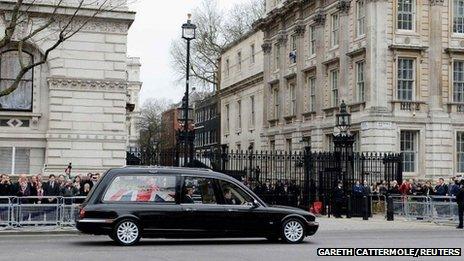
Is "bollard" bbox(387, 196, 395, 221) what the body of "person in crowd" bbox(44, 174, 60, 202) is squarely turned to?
no

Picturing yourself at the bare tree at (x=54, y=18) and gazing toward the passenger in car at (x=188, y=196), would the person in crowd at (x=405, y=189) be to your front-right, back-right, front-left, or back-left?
front-left

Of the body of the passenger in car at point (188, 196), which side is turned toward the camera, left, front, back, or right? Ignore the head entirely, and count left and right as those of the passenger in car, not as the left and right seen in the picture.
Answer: right

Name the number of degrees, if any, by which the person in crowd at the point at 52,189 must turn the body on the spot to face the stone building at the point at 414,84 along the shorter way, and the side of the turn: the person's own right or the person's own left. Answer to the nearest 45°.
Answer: approximately 135° to the person's own left

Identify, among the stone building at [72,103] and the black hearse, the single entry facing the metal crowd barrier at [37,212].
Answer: the stone building

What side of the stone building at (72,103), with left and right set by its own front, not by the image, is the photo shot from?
front

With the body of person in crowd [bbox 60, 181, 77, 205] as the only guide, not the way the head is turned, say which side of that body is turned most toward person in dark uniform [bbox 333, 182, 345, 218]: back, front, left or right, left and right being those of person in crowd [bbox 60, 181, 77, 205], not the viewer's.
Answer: left

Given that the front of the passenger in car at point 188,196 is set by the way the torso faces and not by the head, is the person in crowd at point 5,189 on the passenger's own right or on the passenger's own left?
on the passenger's own left

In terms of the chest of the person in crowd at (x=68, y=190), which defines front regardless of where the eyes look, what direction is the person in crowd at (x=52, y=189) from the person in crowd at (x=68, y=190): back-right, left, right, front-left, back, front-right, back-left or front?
back-right

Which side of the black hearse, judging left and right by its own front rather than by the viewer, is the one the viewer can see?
right

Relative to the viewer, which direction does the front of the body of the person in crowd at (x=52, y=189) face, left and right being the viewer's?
facing the viewer

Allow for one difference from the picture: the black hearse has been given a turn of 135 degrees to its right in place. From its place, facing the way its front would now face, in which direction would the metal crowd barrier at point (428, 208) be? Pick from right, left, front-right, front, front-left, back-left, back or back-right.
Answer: back
